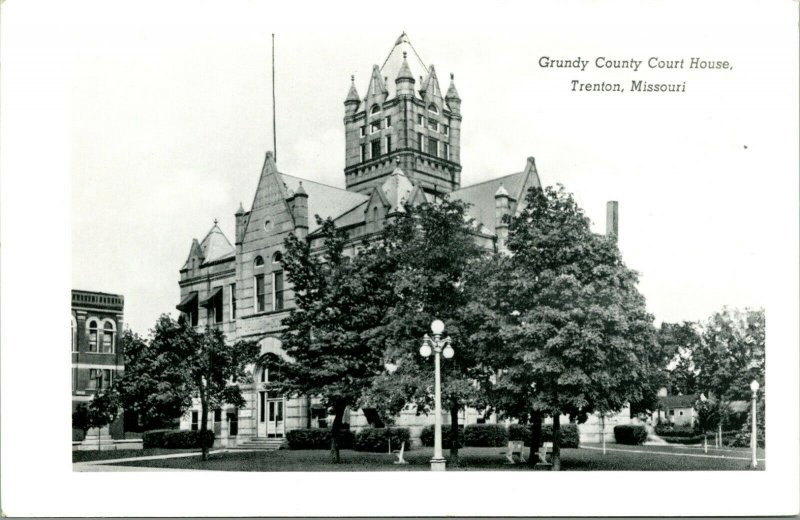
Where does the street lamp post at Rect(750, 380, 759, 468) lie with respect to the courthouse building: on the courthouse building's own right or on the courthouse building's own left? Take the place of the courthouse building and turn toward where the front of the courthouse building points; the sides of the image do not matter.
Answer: on the courthouse building's own left

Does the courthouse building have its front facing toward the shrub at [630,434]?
no

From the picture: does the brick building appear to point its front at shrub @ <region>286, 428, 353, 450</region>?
no

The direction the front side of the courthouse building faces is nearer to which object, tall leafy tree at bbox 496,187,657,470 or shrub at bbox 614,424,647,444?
the tall leafy tree

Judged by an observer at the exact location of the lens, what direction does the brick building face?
facing the viewer

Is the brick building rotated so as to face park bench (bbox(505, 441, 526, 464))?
no

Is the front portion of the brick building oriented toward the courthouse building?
no

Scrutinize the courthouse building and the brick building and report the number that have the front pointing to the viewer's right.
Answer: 0

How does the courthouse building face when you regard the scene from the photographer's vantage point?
facing the viewer and to the left of the viewer
